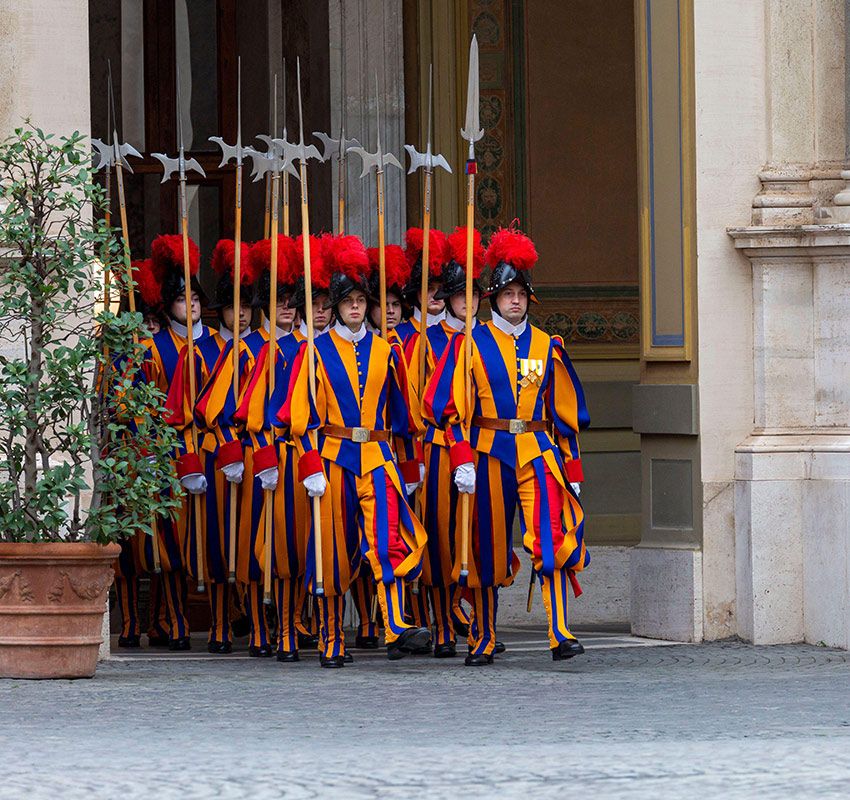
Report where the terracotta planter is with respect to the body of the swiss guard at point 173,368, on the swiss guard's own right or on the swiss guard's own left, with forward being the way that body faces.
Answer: on the swiss guard's own right

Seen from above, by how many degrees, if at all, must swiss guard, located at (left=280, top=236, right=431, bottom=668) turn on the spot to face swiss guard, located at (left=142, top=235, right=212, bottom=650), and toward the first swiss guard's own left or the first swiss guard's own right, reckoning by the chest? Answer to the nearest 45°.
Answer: approximately 135° to the first swiss guard's own right

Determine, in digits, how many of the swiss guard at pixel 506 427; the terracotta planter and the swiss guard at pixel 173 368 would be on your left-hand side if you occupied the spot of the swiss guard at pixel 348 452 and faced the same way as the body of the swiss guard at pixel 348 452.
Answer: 1

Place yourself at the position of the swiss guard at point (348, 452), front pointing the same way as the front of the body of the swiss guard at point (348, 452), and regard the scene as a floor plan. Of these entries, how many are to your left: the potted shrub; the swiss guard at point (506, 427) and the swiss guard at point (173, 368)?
1

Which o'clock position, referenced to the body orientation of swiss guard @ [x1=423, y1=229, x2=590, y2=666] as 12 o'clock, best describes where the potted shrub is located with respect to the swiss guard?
The potted shrub is roughly at 2 o'clock from the swiss guard.

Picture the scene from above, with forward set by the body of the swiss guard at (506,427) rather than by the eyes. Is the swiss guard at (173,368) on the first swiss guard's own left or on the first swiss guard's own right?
on the first swiss guard's own right

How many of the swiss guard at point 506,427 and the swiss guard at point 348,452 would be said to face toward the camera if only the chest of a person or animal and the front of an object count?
2

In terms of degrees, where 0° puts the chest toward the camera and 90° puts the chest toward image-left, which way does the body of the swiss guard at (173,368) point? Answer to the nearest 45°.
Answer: approximately 315°

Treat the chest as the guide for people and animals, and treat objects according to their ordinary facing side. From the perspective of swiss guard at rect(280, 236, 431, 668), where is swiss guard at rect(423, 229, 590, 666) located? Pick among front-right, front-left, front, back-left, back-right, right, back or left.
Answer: left

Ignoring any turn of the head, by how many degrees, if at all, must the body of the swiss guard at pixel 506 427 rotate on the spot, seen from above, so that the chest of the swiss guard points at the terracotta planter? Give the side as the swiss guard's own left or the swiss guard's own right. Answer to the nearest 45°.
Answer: approximately 45° to the swiss guard's own right
